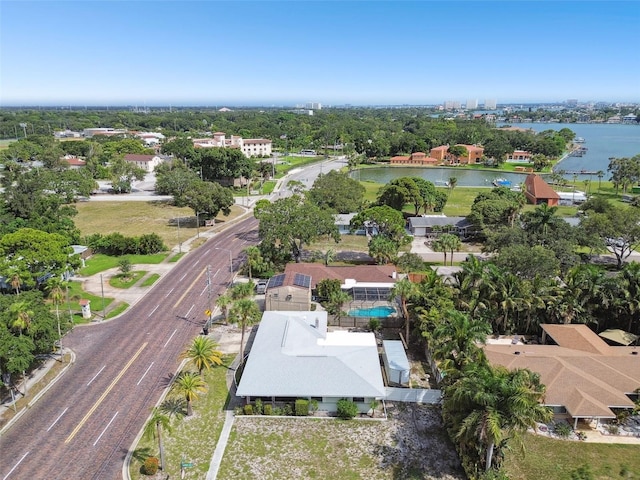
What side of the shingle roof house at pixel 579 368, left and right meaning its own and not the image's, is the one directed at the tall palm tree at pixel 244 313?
right

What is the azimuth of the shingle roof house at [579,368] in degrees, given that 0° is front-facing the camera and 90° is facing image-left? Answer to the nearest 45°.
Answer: approximately 0°

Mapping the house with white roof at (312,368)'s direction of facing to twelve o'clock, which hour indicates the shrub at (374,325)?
The shrub is roughly at 7 o'clock from the house with white roof.

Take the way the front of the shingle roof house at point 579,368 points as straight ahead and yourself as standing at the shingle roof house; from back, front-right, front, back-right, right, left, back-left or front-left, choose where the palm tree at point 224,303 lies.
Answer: right

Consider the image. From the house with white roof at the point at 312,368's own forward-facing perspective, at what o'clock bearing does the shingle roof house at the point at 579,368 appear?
The shingle roof house is roughly at 9 o'clock from the house with white roof.

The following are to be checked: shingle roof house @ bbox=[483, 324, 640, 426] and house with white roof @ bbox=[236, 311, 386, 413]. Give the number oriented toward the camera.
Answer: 2

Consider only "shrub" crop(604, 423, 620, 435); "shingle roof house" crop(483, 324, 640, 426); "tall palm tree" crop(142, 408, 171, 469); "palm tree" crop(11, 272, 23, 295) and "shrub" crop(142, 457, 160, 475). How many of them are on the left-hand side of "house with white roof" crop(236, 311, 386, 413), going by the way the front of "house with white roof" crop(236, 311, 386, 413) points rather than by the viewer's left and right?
2

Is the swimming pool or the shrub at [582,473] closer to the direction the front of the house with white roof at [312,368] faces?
the shrub

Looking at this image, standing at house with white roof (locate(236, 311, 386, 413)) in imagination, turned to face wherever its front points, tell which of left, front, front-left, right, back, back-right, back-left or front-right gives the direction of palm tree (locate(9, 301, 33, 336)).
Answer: right

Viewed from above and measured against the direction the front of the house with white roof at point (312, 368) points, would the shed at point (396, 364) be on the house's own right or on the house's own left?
on the house's own left

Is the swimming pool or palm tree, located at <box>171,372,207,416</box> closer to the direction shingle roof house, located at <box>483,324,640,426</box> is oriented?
the palm tree
